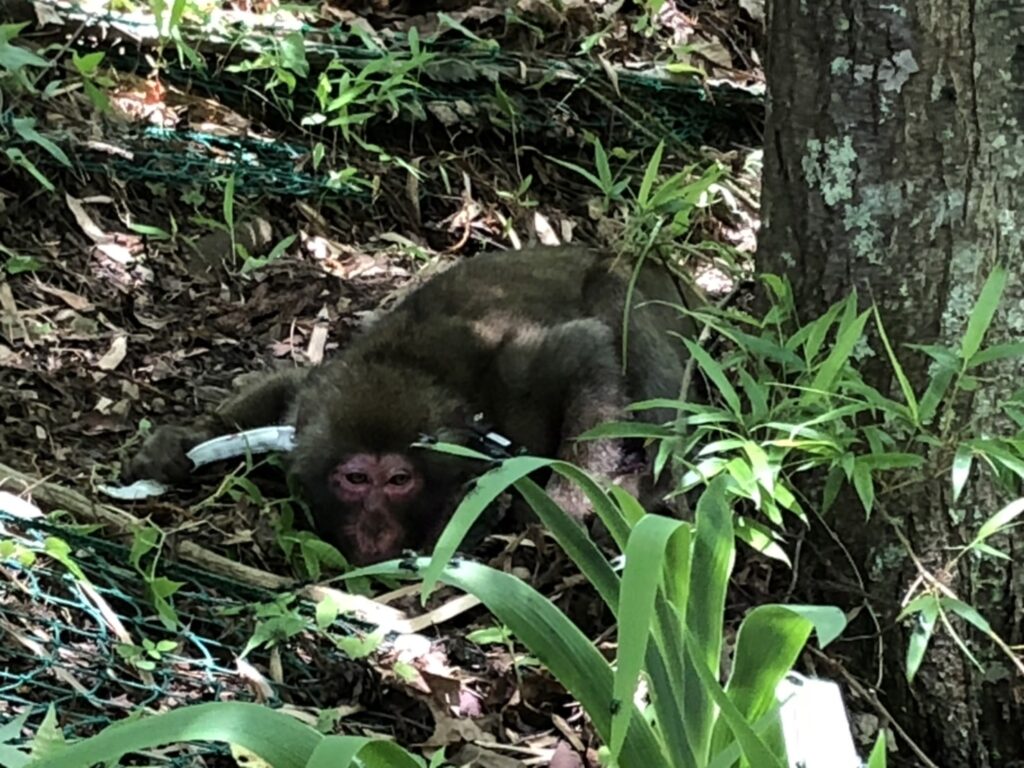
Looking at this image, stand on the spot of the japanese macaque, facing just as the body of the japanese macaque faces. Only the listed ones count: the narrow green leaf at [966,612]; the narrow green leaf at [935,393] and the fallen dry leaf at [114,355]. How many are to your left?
2

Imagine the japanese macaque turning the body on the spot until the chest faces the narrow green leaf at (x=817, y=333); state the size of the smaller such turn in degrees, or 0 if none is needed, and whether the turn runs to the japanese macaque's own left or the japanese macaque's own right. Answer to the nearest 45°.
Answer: approximately 90° to the japanese macaque's own left

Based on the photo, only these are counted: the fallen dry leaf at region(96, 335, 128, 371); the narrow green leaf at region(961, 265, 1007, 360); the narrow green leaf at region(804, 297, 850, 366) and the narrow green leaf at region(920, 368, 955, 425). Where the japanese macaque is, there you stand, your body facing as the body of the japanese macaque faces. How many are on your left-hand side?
3

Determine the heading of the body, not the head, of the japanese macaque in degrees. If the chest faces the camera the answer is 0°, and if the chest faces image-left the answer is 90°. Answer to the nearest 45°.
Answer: approximately 45°

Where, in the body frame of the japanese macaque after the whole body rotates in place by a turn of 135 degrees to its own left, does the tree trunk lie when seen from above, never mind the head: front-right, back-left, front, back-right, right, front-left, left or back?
front-right

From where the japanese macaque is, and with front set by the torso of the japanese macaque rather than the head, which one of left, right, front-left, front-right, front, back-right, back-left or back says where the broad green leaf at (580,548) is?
front-left

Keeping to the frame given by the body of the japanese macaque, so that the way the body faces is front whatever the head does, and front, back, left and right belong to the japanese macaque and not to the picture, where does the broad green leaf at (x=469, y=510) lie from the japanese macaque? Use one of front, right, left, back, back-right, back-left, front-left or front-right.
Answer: front-left

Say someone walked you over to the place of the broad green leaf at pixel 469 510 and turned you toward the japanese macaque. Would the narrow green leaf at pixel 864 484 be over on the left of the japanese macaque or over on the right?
right

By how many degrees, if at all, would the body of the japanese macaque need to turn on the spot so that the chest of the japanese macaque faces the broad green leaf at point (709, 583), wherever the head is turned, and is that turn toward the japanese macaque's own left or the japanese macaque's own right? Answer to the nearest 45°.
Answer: approximately 45° to the japanese macaque's own left

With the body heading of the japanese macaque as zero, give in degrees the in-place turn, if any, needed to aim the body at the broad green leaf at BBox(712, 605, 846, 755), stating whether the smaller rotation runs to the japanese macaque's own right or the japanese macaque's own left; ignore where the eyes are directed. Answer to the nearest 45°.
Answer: approximately 45° to the japanese macaque's own left

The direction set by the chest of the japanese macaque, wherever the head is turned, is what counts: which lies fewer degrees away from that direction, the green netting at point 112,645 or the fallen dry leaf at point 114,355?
the green netting

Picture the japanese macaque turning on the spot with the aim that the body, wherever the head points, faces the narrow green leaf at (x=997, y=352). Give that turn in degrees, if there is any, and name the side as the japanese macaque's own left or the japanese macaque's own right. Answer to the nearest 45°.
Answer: approximately 90° to the japanese macaque's own left

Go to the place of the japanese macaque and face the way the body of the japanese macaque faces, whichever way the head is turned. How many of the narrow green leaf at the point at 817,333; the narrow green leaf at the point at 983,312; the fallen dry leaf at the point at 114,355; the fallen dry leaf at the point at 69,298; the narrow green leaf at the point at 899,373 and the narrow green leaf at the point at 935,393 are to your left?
4

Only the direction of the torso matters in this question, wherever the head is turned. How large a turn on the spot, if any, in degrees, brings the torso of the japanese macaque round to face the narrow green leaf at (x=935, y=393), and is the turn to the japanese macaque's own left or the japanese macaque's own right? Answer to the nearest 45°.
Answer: approximately 90° to the japanese macaque's own left
